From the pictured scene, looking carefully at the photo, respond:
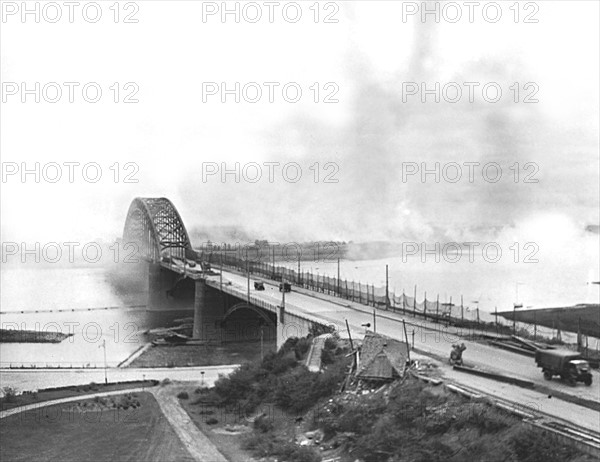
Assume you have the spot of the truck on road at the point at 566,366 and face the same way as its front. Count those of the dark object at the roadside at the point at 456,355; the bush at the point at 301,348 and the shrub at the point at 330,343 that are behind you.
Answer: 3

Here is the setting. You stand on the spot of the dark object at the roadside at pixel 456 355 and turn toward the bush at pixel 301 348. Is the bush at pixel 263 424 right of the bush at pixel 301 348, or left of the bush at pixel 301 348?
left

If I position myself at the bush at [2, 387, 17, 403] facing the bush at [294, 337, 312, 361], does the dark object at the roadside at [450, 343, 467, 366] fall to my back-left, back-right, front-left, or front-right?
front-right

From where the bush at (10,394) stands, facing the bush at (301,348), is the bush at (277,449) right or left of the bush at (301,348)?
right

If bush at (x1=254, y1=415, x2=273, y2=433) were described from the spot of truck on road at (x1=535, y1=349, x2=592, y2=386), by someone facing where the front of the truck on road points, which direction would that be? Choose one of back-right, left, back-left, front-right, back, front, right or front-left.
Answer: back-right

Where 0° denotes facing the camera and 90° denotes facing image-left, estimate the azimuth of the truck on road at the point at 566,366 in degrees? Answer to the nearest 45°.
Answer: approximately 315°

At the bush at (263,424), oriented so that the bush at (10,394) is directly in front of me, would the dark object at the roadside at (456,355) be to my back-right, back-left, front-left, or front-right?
back-right

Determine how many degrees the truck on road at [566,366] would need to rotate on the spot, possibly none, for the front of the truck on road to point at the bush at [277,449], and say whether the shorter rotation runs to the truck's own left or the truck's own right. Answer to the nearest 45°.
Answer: approximately 135° to the truck's own right

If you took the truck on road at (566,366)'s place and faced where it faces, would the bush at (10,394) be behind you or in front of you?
behind

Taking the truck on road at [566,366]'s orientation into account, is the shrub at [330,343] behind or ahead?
behind

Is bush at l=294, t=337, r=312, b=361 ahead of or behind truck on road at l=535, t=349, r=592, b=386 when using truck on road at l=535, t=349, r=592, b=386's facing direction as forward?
behind

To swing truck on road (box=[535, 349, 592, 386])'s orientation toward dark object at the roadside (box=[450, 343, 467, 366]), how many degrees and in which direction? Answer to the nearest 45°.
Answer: approximately 180°
